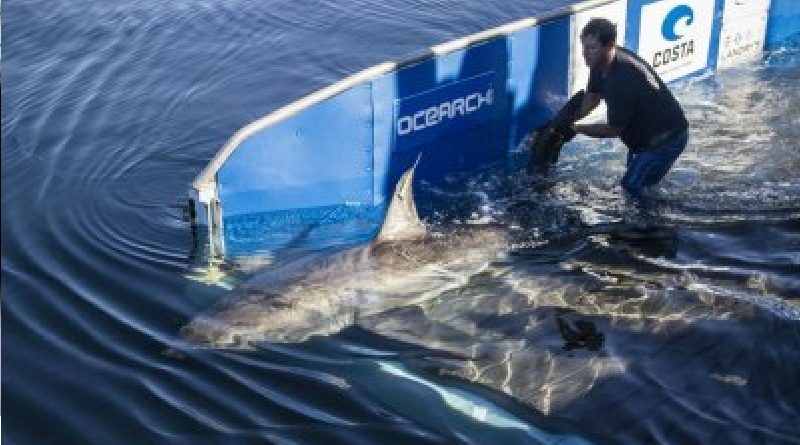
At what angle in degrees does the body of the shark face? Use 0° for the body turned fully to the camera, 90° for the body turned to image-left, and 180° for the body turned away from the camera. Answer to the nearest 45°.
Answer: approximately 45°

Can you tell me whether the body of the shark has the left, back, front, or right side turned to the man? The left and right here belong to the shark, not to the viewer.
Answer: back
